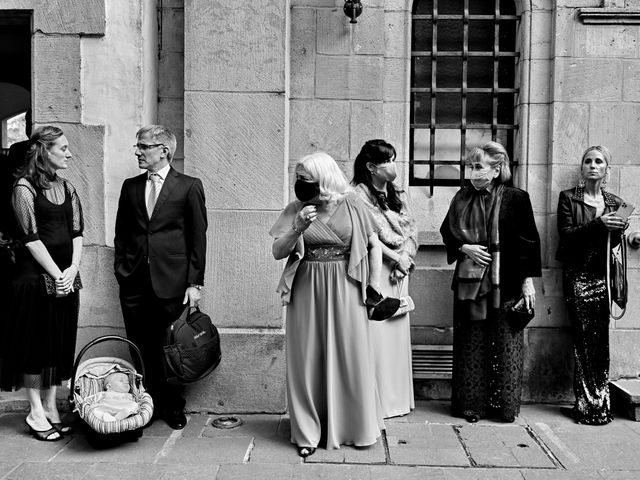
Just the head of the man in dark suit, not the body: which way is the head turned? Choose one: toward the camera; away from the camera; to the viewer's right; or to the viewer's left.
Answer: to the viewer's left

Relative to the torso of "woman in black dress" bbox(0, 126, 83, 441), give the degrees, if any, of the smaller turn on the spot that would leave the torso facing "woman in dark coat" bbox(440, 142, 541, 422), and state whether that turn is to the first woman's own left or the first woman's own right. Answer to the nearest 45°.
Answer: approximately 45° to the first woman's own left

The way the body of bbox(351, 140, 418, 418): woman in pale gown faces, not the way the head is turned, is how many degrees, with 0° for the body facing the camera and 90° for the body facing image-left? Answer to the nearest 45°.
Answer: approximately 315°

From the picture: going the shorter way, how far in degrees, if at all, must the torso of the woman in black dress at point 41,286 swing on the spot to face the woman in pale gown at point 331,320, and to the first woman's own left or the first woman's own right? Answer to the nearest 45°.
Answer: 0° — they already face them

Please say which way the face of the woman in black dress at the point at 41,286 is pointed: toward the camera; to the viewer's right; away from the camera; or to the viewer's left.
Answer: to the viewer's right

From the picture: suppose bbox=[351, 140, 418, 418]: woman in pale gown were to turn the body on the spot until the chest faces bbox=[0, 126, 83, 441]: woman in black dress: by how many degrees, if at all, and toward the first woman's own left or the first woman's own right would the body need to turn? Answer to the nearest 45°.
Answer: approximately 135° to the first woman's own right

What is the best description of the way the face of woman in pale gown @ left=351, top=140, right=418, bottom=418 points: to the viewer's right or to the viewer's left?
to the viewer's right

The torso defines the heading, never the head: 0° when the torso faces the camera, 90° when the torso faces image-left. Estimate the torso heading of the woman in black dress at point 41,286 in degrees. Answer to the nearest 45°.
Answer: approximately 315°
